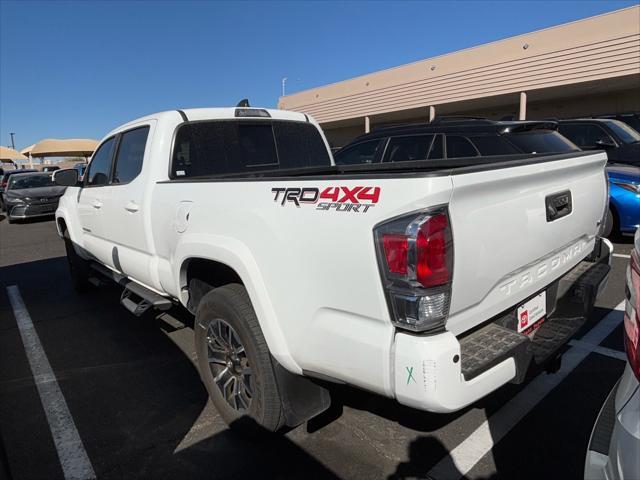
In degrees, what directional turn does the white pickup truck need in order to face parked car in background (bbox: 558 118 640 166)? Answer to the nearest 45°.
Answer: approximately 90° to its right

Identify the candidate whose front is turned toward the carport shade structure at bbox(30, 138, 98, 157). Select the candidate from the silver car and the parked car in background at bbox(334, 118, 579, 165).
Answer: the parked car in background

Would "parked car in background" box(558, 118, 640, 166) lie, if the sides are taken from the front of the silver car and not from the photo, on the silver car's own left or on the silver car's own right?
on the silver car's own left

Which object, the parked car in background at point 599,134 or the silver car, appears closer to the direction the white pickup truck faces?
the parked car in background

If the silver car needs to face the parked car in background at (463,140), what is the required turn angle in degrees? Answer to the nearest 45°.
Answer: approximately 90° to its left
